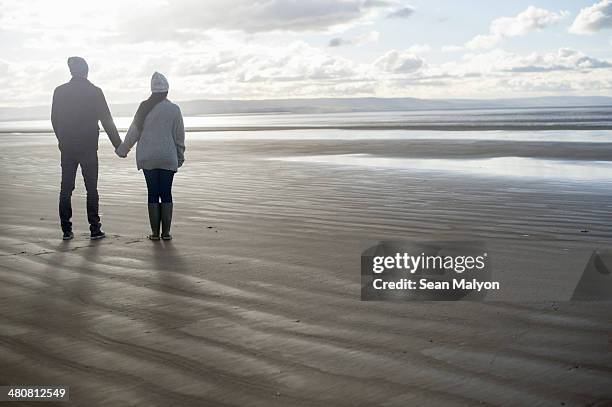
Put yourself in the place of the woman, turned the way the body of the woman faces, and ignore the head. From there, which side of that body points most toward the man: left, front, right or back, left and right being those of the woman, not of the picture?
left

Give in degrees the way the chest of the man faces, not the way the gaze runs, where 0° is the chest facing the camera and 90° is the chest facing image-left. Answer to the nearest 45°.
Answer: approximately 180°

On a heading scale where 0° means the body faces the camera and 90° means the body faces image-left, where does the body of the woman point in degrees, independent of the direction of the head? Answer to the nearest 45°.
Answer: approximately 180°

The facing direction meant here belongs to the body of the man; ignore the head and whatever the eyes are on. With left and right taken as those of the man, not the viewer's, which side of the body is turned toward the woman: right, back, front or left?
right

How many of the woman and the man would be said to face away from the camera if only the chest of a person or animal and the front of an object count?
2

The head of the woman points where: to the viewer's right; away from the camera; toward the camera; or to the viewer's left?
away from the camera
